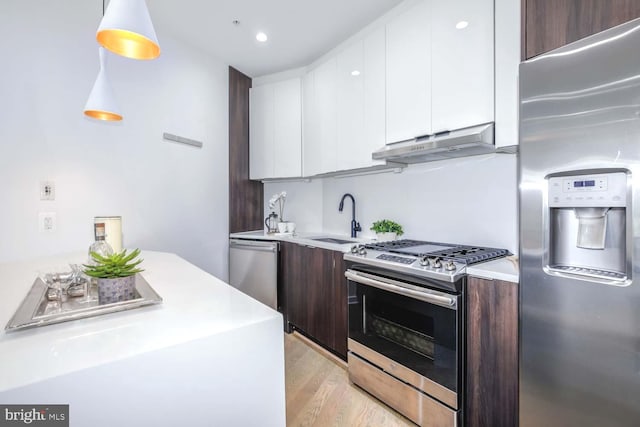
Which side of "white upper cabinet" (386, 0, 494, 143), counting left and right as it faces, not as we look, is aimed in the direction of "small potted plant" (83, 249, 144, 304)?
front

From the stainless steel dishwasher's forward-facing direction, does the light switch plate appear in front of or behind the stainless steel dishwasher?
in front

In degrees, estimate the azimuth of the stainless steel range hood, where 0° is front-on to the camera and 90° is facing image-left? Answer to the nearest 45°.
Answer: approximately 45°

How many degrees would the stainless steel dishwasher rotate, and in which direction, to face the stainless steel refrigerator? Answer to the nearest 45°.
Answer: approximately 90° to its left

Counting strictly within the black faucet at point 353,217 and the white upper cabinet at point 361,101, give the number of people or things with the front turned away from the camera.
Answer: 0

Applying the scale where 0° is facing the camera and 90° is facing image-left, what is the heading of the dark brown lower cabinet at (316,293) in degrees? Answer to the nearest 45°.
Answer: approximately 45°

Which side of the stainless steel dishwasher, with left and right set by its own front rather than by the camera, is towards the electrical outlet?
front

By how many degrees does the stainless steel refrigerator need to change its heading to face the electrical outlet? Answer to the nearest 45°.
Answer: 0° — it already faces it
